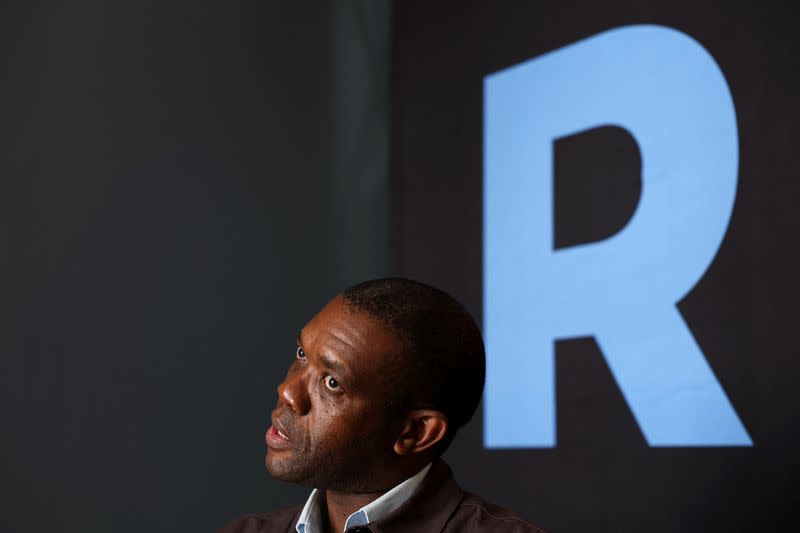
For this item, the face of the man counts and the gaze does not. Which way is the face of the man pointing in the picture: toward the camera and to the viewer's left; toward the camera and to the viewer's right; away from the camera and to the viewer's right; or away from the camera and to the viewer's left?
toward the camera and to the viewer's left

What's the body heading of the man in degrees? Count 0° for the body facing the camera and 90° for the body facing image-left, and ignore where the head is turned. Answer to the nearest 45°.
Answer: approximately 45°
